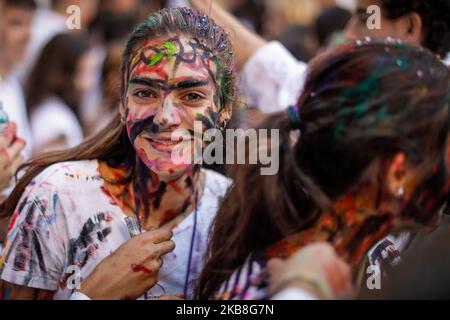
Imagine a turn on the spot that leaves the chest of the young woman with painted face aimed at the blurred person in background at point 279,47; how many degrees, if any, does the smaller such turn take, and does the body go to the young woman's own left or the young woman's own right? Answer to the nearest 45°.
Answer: approximately 135° to the young woman's own left

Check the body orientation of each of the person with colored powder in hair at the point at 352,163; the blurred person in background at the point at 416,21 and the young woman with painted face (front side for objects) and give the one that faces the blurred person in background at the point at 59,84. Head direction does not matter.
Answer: the blurred person in background at the point at 416,21

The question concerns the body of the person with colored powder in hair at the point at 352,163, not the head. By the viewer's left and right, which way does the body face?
facing away from the viewer and to the right of the viewer

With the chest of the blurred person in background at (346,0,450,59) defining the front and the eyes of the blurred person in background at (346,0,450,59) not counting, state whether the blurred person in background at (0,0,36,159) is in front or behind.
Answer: in front

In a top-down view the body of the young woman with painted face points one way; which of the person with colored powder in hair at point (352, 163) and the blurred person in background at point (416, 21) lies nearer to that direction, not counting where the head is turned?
the person with colored powder in hair

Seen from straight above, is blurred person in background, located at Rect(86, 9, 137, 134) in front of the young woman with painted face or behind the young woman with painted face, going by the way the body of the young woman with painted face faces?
behind

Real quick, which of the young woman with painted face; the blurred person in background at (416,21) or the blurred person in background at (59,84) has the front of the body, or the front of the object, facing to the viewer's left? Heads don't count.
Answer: the blurred person in background at (416,21)

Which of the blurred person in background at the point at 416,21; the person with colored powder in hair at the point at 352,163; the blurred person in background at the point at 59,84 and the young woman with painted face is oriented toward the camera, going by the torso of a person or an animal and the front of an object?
the young woman with painted face

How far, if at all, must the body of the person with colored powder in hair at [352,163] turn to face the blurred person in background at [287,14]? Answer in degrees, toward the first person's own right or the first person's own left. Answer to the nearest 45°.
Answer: approximately 45° to the first person's own left

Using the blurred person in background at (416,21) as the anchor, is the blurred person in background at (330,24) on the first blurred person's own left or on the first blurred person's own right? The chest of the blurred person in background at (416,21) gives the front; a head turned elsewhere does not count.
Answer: on the first blurred person's own right

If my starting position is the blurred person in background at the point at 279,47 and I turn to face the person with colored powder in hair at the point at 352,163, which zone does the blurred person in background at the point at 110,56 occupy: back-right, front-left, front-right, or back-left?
back-right
